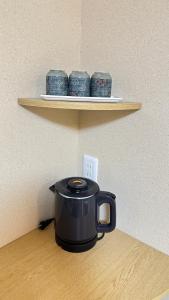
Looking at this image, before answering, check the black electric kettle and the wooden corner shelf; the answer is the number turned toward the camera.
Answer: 1

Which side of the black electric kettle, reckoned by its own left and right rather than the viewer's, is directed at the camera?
left

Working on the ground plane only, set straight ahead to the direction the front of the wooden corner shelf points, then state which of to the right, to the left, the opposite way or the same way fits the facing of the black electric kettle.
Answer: to the right
